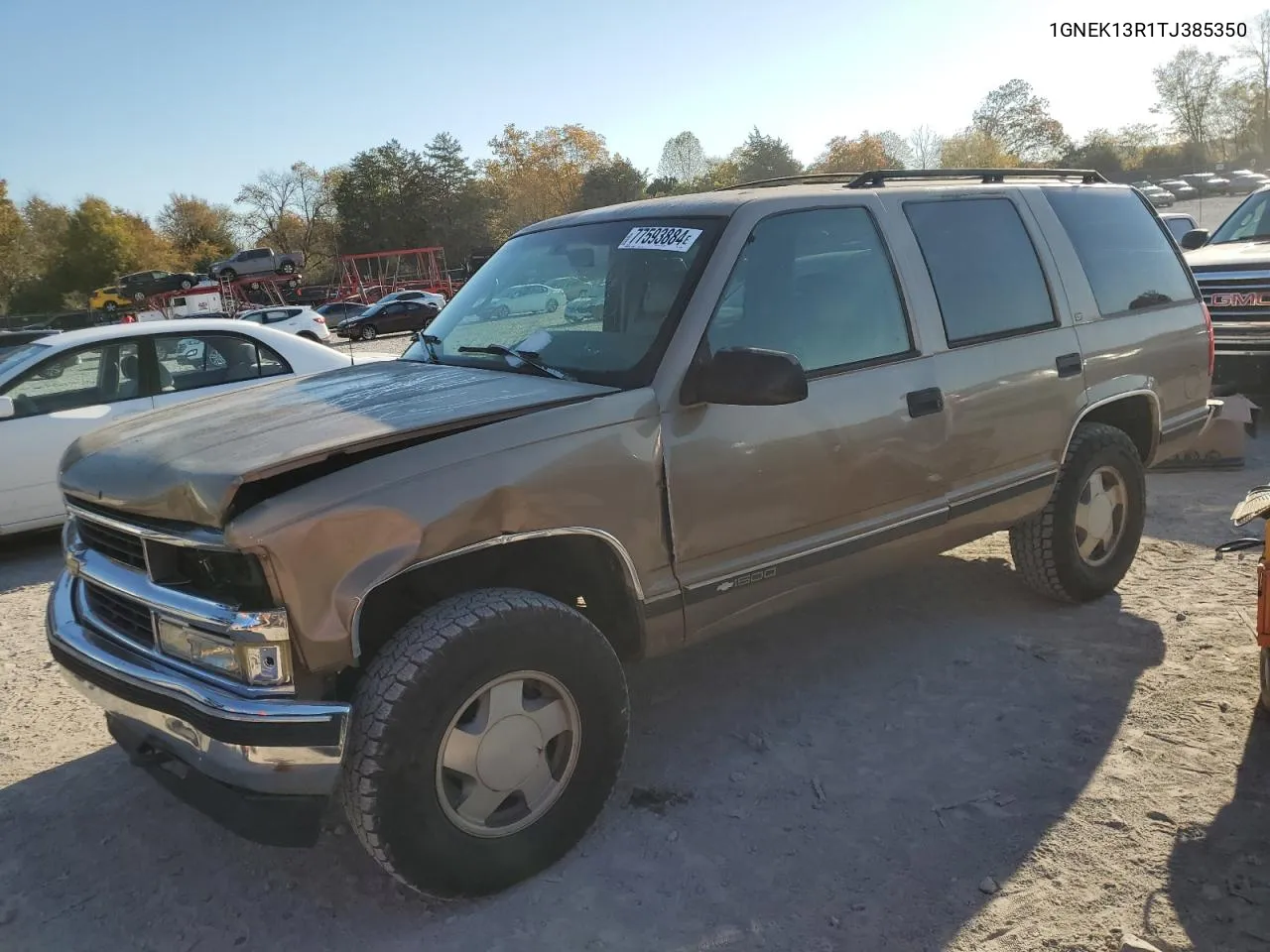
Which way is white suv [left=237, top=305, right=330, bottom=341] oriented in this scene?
to the viewer's left

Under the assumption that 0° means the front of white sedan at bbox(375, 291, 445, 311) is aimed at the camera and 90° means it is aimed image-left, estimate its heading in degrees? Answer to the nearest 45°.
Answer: approximately 90°

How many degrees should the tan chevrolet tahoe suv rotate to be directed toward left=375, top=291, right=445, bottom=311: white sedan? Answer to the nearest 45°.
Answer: approximately 135° to its right

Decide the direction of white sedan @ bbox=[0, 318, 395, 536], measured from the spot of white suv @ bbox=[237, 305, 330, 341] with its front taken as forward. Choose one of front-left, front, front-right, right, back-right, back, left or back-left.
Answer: left

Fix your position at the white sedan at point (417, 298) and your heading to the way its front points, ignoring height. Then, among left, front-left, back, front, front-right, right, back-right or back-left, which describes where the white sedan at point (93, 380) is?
left
